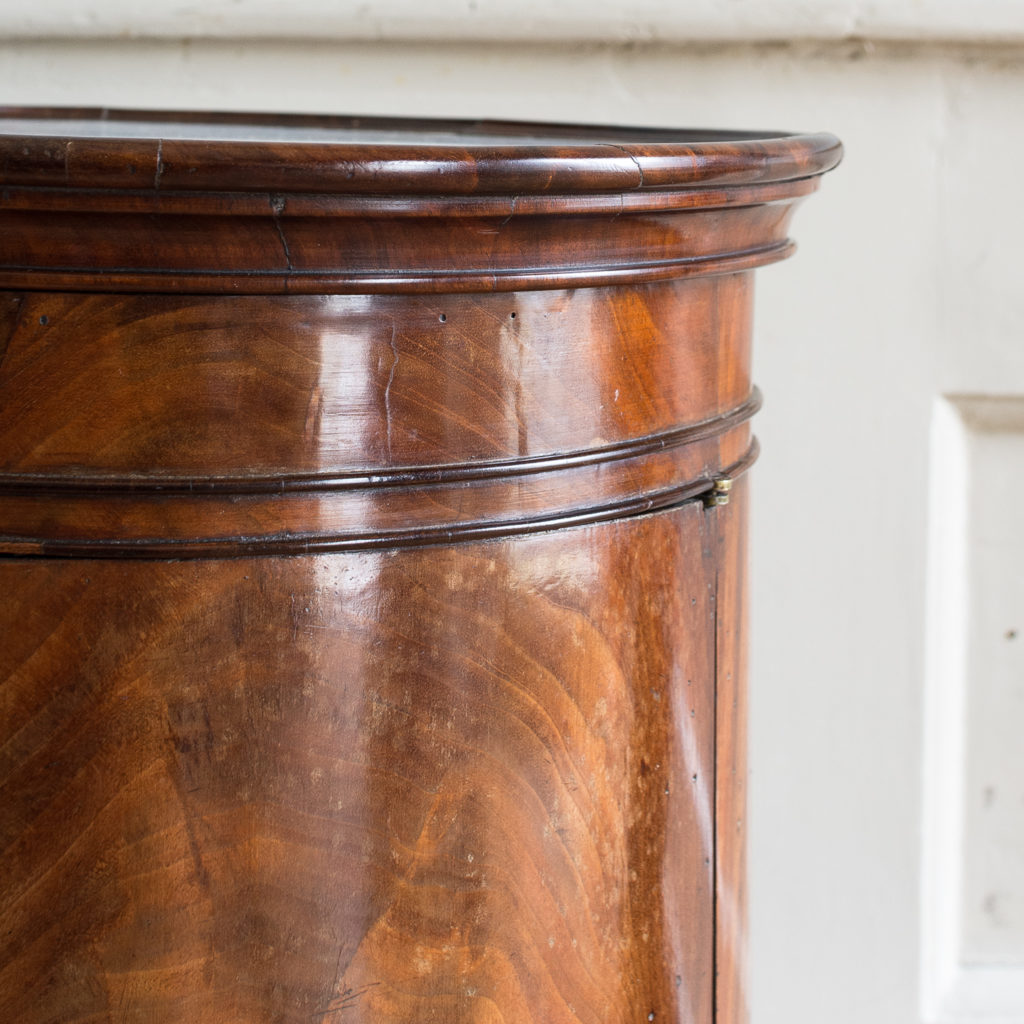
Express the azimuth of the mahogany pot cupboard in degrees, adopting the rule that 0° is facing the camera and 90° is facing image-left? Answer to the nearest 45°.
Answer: approximately 0°
